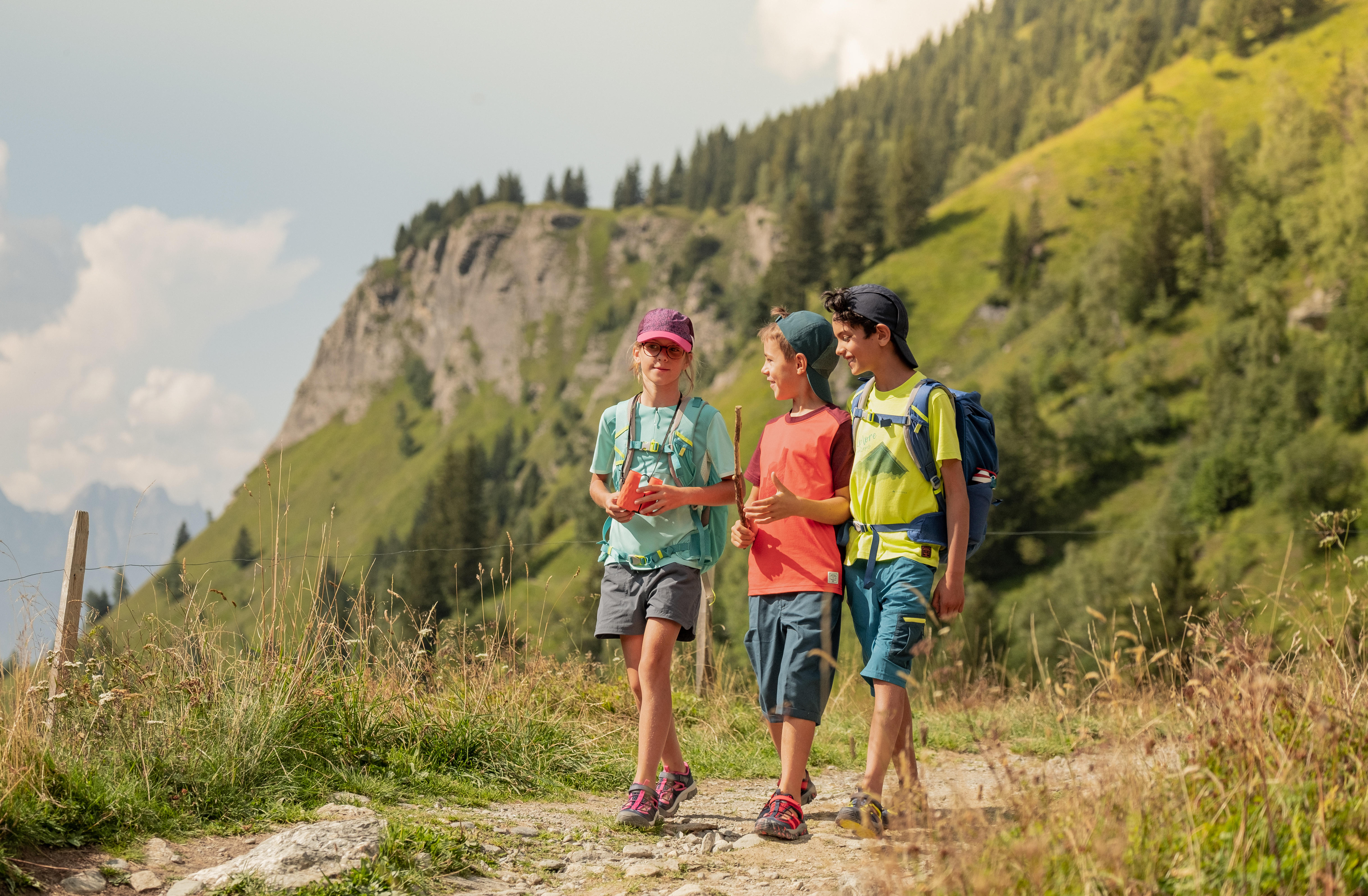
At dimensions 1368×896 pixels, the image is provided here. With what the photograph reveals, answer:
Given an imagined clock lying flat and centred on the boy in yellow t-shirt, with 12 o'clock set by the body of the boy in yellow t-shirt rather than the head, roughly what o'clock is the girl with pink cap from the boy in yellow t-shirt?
The girl with pink cap is roughly at 2 o'clock from the boy in yellow t-shirt.

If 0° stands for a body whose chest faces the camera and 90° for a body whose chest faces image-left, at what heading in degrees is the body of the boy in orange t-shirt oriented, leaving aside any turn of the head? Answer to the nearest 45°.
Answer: approximately 45°

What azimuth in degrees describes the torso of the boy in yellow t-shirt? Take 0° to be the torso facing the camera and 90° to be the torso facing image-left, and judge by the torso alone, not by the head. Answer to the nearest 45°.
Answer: approximately 45°

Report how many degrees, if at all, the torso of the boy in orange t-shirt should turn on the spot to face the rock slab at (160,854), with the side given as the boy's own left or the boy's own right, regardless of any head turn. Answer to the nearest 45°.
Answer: approximately 45° to the boy's own right

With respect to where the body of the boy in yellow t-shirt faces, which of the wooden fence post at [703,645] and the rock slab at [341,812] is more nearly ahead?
the rock slab

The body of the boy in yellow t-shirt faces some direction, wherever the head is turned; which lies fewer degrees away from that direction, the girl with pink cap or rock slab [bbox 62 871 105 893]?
the rock slab
